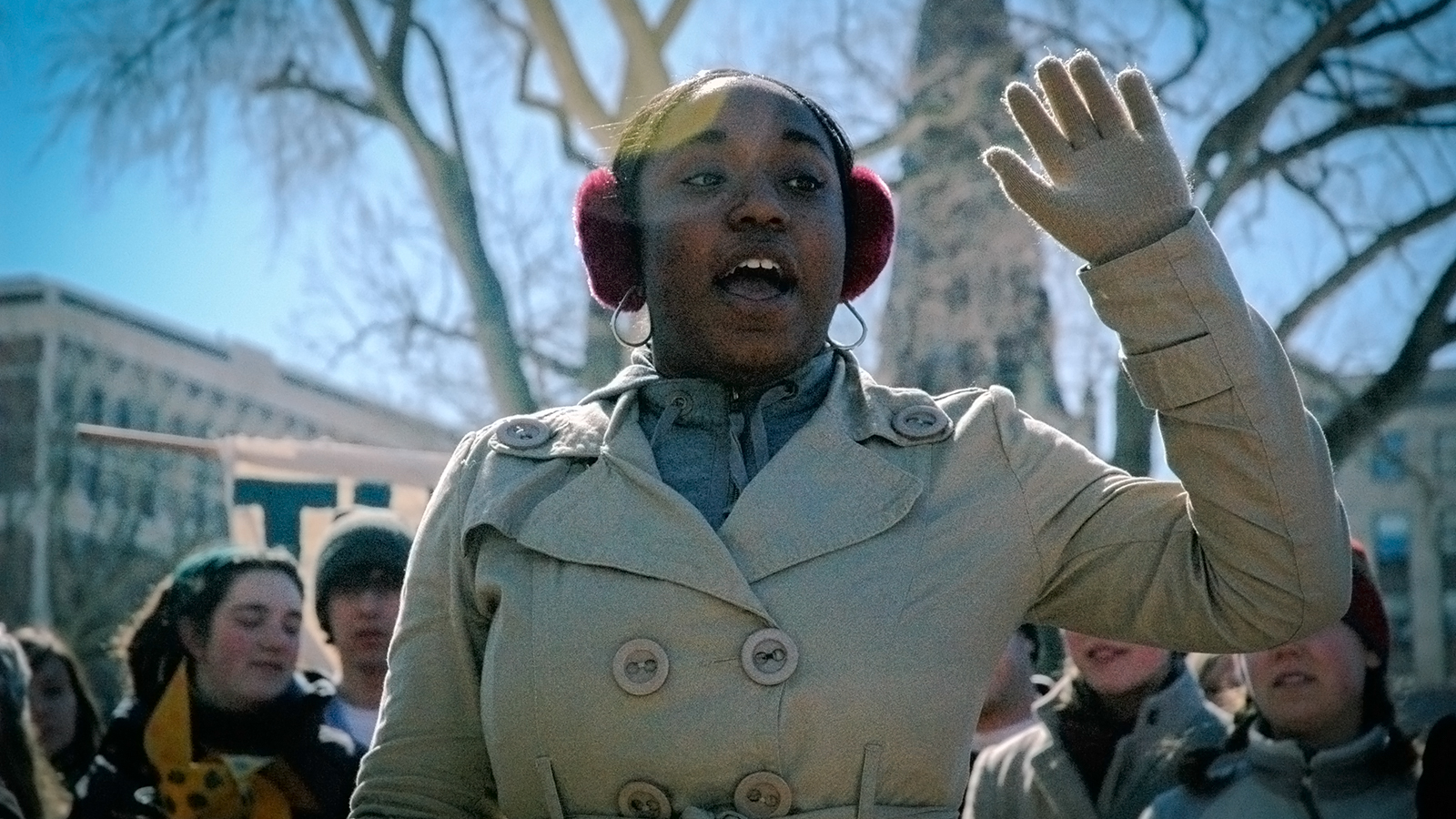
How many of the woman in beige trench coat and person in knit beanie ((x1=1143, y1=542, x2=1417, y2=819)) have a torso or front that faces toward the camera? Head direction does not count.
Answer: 2

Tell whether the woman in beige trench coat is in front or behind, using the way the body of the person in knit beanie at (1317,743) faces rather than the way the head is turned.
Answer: in front

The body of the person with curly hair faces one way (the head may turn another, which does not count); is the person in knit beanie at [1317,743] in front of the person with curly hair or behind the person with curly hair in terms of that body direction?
in front

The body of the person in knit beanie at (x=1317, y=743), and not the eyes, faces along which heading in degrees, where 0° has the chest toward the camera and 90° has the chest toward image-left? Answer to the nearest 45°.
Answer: approximately 0°

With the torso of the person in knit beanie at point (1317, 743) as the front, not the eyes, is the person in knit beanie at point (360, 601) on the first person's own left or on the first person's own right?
on the first person's own right

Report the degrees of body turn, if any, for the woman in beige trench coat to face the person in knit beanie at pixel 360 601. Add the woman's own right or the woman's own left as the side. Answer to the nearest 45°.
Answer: approximately 135° to the woman's own right

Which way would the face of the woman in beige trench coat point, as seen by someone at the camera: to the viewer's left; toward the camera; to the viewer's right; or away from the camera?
toward the camera

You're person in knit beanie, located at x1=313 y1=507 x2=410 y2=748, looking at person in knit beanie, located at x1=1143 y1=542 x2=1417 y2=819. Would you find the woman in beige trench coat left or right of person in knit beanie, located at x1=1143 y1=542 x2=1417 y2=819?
right

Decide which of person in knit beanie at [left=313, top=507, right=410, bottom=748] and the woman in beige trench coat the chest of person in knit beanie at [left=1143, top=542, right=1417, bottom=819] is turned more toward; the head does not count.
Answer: the woman in beige trench coat

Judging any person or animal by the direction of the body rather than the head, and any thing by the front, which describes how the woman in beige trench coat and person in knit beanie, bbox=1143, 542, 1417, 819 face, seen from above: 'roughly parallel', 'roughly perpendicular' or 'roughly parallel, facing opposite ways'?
roughly parallel

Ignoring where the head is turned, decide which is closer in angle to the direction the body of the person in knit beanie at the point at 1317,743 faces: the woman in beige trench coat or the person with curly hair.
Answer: the woman in beige trench coat

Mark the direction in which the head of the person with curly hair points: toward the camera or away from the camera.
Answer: toward the camera

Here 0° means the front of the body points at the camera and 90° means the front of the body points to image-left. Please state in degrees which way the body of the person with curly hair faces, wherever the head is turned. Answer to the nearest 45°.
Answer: approximately 315°

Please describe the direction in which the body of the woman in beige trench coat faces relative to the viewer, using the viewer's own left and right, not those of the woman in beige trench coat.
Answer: facing the viewer
